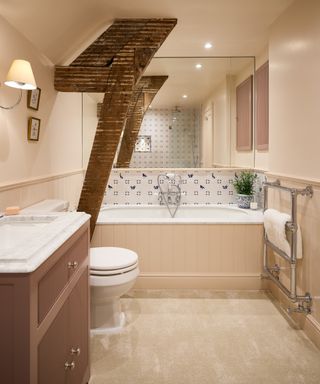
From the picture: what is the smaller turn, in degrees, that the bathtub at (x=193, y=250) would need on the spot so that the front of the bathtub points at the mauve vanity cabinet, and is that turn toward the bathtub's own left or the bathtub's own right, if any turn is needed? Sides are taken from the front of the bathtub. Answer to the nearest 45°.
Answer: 0° — it already faces it

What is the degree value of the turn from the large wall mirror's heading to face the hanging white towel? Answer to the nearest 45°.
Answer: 0° — it already faces it

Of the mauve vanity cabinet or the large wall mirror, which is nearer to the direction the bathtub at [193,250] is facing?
the mauve vanity cabinet

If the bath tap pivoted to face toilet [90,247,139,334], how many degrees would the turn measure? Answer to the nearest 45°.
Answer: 0° — it already faces it
